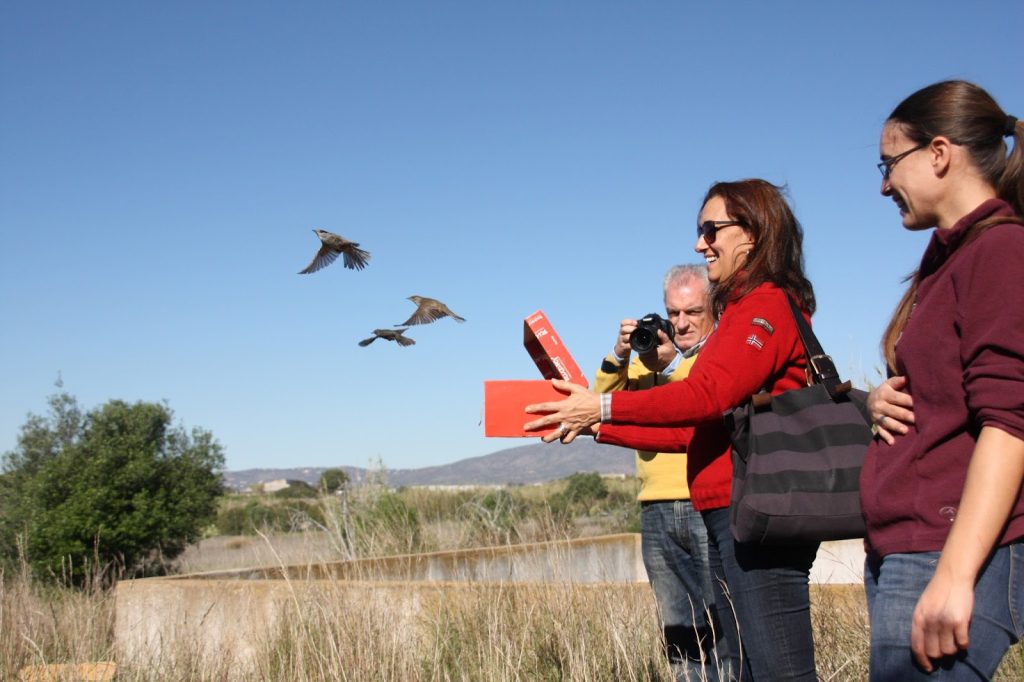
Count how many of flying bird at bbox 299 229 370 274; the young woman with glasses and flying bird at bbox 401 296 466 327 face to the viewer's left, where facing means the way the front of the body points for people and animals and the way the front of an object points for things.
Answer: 3

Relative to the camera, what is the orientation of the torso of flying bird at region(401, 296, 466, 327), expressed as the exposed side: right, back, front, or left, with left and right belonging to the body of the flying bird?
left

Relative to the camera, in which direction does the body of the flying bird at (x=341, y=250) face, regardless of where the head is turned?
to the viewer's left

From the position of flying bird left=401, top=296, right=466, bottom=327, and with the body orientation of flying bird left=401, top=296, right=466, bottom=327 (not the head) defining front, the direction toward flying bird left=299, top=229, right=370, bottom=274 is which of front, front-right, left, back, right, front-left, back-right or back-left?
front-right

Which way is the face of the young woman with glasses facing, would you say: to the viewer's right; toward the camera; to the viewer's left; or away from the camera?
to the viewer's left

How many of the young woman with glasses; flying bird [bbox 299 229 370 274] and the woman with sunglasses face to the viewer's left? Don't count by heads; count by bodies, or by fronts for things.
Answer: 3

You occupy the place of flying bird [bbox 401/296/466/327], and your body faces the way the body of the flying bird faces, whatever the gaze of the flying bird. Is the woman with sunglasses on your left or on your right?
on your left

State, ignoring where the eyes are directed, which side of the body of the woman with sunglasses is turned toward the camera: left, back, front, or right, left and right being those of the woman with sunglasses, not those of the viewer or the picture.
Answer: left

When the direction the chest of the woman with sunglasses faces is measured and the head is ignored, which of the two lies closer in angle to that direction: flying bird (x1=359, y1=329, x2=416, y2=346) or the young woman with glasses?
the flying bird

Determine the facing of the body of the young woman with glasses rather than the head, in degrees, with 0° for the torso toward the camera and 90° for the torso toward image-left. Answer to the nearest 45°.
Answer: approximately 90°

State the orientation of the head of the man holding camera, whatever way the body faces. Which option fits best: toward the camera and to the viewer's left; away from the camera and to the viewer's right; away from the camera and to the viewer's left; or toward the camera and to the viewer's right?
toward the camera and to the viewer's left

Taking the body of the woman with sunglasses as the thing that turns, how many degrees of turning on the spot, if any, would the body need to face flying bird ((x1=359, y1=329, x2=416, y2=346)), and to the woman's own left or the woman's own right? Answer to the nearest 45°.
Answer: approximately 45° to the woman's own right
